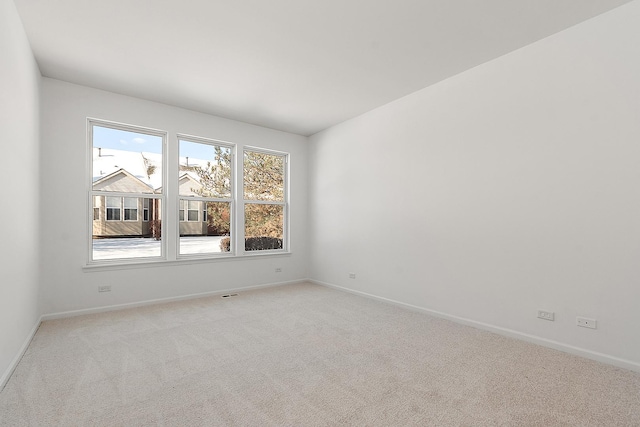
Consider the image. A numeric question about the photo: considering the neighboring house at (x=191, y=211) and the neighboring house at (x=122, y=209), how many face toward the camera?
2

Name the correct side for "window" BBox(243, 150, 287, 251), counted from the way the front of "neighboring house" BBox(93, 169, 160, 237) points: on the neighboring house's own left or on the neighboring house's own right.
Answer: on the neighboring house's own left

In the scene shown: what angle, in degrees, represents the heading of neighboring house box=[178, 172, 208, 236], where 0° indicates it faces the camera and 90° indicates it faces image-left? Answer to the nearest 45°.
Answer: approximately 0°

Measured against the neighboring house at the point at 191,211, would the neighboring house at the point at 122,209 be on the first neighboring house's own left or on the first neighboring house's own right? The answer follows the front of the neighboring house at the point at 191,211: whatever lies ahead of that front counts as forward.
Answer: on the first neighboring house's own right
